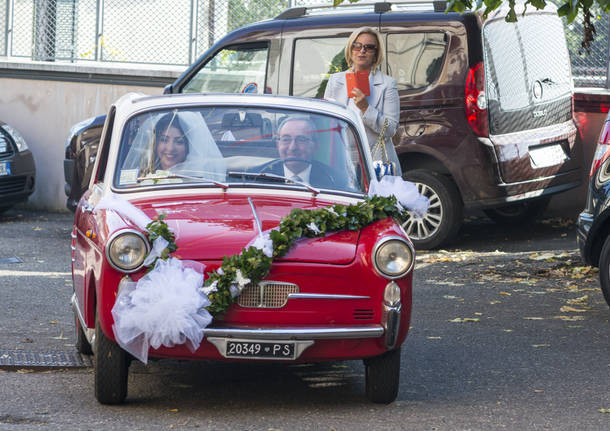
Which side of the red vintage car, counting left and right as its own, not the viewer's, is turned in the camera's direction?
front

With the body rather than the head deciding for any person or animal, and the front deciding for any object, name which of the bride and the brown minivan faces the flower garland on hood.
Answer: the bride

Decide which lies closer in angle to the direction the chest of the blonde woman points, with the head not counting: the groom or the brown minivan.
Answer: the groom

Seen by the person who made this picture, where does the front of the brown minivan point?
facing away from the viewer and to the left of the viewer

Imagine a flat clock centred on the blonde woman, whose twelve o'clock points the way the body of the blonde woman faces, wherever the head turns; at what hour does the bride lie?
The bride is roughly at 1 o'clock from the blonde woman.

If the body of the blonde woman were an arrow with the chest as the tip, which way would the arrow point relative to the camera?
toward the camera

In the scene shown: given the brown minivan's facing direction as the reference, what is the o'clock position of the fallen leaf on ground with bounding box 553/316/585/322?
The fallen leaf on ground is roughly at 7 o'clock from the brown minivan.

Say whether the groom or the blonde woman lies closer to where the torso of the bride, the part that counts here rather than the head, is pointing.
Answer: the groom

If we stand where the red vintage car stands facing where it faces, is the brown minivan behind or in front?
behind
